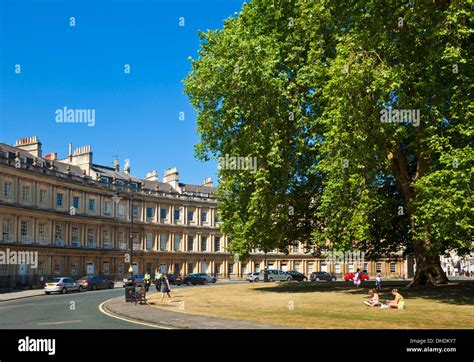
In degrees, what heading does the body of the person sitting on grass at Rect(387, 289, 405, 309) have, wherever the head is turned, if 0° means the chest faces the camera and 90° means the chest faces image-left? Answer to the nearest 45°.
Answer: approximately 90°
